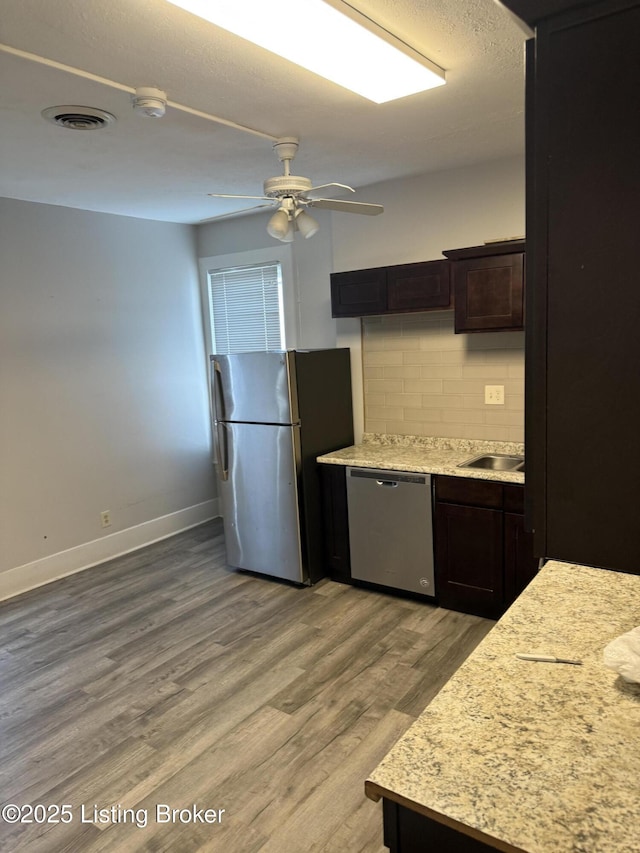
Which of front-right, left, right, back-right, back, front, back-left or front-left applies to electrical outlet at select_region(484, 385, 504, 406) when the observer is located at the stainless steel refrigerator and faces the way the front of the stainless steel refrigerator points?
back-left

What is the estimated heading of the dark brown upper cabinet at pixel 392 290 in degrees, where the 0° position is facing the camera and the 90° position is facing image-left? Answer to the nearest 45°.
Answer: approximately 45°

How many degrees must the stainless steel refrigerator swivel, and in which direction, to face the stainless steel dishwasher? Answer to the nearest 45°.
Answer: approximately 90° to its left

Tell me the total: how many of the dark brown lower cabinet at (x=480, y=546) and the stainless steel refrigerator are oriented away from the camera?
0

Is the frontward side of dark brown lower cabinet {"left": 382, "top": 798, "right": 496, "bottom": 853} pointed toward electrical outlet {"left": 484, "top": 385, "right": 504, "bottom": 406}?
no

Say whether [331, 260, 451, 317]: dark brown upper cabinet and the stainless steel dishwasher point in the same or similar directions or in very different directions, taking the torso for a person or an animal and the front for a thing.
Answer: same or similar directions

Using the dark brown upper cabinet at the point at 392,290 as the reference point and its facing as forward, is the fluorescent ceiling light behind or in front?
in front

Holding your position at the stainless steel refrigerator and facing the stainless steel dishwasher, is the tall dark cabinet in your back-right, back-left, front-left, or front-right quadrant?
front-right

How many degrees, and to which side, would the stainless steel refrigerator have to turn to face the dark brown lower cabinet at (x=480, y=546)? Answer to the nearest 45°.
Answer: approximately 90° to its left

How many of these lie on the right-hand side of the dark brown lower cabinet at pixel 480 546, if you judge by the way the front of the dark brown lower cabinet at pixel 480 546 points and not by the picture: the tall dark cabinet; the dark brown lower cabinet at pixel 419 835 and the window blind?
1

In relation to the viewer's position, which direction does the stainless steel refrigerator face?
facing the viewer and to the left of the viewer

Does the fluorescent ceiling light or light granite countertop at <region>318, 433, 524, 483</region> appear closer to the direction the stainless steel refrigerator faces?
the fluorescent ceiling light

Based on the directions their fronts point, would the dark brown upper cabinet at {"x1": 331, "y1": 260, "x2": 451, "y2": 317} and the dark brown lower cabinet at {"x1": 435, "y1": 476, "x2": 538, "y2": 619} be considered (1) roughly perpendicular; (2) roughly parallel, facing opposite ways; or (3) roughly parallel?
roughly parallel

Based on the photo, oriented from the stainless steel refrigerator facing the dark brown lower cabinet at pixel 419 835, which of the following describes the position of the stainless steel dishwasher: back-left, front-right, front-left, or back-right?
front-left

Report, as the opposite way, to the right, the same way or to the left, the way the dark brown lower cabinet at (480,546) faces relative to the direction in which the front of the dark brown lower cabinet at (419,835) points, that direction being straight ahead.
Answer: to the left

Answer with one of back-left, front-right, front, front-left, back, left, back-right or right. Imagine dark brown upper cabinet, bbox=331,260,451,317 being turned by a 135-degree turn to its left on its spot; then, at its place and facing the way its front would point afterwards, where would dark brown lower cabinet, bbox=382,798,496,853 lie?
right

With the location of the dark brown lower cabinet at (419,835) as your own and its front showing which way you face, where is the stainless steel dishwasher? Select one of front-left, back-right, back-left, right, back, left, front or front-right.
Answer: front-right

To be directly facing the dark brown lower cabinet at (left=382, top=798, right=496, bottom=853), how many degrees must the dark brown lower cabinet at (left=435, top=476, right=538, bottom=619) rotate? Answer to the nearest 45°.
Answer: approximately 45° to its left

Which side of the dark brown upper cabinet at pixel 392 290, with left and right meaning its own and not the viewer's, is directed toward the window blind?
right

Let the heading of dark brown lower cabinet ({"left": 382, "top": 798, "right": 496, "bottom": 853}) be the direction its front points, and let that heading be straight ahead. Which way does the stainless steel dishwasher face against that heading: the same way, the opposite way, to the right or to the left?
to the left
